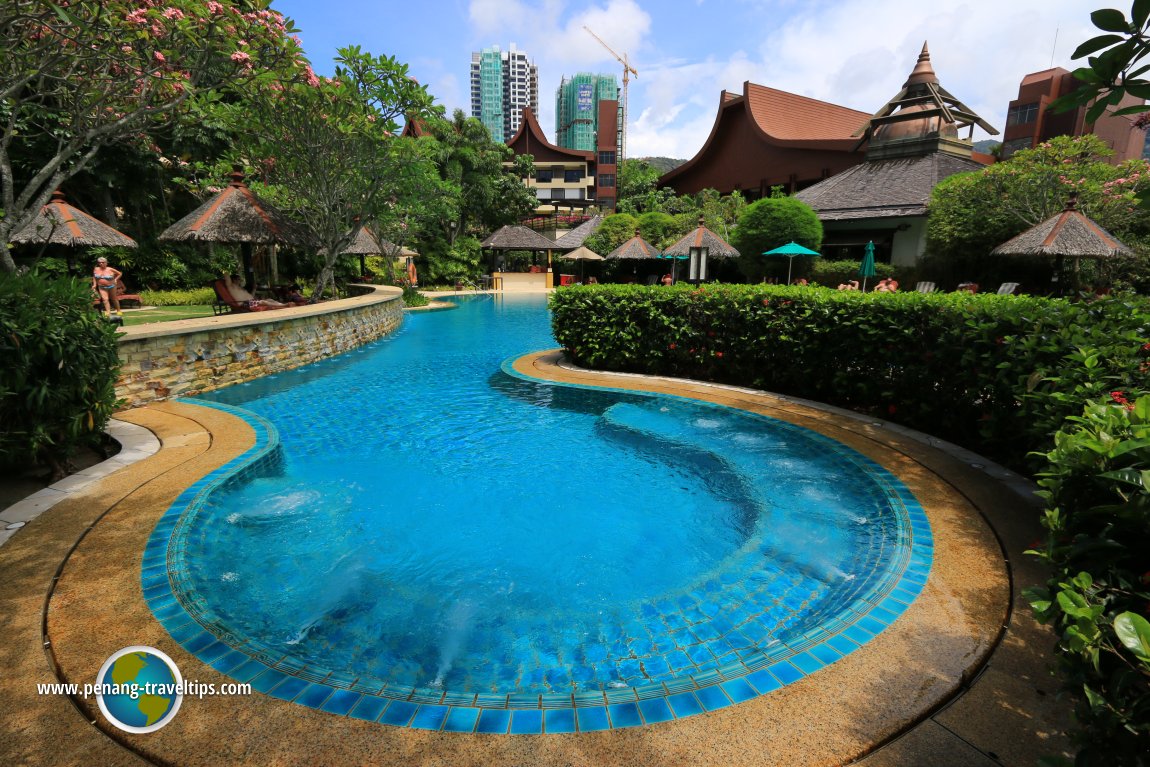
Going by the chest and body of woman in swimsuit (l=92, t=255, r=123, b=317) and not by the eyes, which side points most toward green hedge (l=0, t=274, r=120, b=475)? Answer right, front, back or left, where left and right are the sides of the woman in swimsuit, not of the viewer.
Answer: front

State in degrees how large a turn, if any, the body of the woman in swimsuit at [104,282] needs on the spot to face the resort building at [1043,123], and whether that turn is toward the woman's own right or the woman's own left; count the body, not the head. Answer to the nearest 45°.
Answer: approximately 90° to the woman's own left

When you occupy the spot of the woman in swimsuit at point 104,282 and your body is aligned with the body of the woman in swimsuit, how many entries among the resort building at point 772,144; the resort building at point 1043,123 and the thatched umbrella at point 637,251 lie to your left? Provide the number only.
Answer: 3

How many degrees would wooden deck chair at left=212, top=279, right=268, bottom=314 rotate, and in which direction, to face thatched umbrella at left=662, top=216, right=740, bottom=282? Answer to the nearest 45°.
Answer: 0° — it already faces it

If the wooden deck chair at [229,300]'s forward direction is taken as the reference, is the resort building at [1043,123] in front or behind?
in front

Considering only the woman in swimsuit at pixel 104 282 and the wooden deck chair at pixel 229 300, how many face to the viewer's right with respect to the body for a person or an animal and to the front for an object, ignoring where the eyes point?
1

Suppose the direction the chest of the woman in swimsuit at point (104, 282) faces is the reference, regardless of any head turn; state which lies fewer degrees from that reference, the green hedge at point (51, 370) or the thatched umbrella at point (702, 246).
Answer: the green hedge

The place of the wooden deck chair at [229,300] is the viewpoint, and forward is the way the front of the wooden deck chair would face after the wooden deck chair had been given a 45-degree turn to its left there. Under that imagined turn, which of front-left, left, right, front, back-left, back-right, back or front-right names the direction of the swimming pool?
back-right

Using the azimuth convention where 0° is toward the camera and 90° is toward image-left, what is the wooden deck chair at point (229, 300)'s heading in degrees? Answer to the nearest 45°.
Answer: approximately 270°

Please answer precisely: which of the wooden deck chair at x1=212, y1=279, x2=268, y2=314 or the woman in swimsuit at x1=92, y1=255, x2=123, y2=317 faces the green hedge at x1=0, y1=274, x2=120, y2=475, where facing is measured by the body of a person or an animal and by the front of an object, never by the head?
the woman in swimsuit

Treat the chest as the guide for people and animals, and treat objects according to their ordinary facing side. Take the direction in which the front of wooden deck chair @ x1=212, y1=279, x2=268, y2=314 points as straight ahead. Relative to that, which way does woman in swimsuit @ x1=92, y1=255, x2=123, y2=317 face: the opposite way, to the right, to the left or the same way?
to the right

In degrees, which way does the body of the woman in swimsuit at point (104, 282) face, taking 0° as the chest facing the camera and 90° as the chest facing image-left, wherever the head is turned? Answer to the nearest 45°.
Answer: approximately 0°

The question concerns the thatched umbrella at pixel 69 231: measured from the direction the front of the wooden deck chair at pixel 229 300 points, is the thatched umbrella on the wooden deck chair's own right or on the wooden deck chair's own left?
on the wooden deck chair's own left

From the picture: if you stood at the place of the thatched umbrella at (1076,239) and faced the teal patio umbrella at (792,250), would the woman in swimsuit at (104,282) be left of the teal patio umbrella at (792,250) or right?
left

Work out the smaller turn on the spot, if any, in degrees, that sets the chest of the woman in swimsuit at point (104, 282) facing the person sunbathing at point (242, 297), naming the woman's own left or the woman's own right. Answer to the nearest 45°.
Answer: approximately 45° to the woman's own left

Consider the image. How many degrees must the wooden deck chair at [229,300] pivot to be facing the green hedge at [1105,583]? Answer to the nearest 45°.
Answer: approximately 90° to its right

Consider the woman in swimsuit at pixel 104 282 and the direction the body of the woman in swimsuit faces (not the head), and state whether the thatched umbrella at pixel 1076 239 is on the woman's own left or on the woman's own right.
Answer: on the woman's own left
